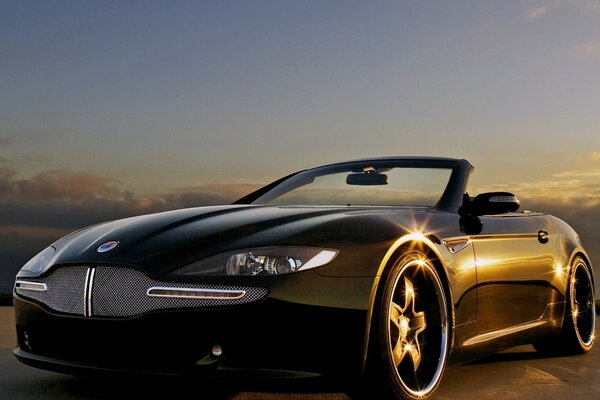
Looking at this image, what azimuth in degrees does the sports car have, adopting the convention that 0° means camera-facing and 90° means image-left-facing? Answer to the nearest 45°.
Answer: approximately 45°
